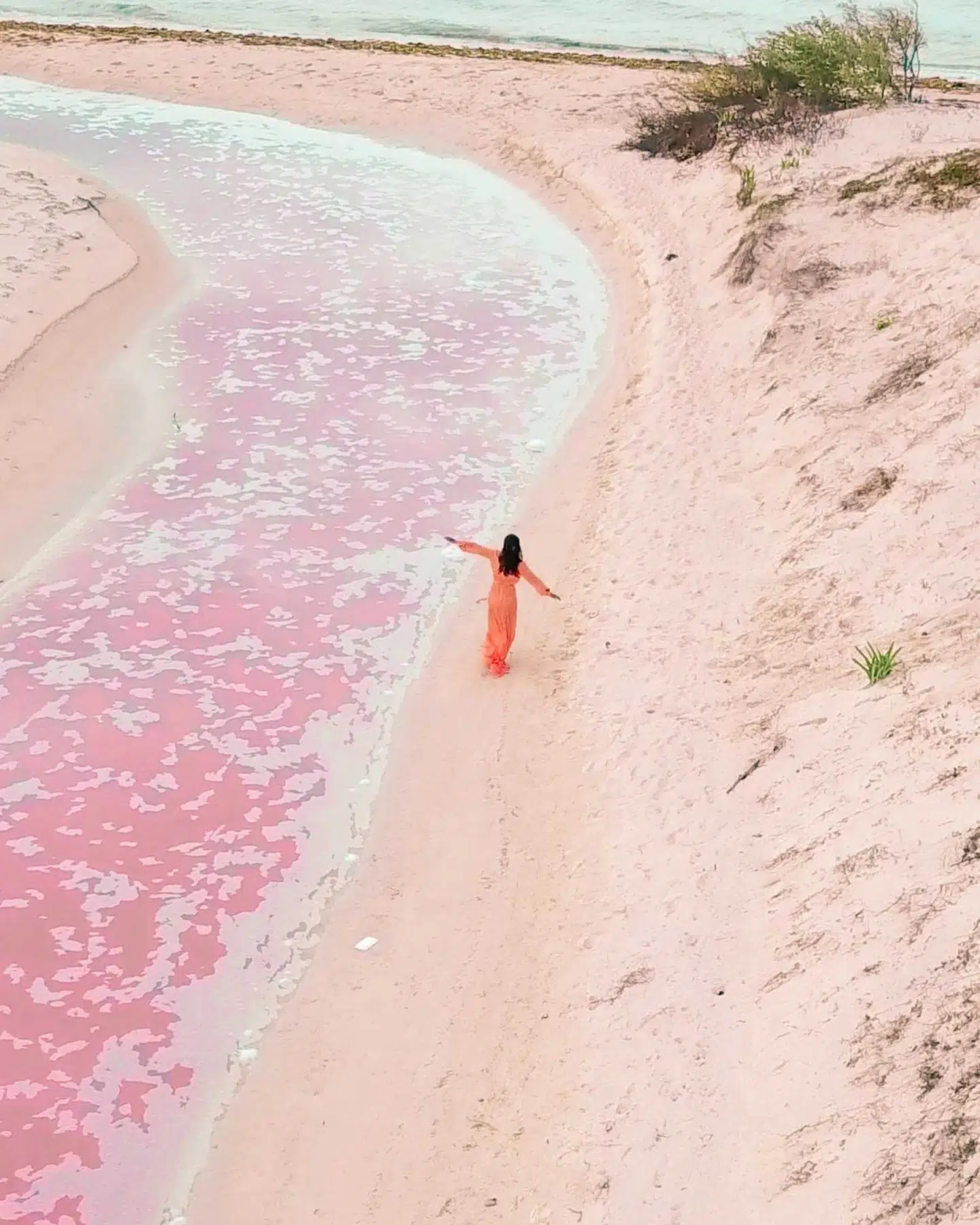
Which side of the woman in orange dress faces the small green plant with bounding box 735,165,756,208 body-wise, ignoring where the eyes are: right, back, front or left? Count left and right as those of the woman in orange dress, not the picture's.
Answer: front

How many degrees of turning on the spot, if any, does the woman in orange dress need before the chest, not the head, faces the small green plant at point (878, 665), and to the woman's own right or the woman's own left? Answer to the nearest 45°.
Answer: approximately 135° to the woman's own right

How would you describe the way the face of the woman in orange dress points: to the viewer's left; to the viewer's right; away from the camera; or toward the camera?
away from the camera

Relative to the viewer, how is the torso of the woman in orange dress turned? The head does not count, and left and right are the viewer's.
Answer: facing away from the viewer
